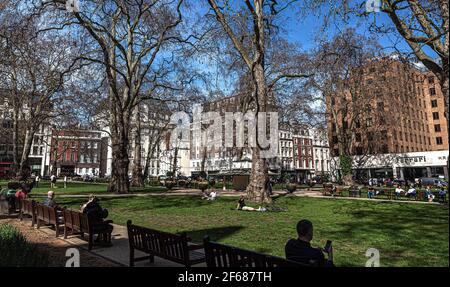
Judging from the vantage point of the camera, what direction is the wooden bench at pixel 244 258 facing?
facing away from the viewer and to the right of the viewer

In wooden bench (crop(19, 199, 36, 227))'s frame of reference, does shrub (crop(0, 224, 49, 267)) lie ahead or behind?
behind

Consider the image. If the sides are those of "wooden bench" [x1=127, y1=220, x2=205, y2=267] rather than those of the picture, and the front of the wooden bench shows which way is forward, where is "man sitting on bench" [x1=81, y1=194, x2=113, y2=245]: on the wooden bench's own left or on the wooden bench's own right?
on the wooden bench's own left

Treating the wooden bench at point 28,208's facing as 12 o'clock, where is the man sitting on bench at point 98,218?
The man sitting on bench is roughly at 4 o'clock from the wooden bench.

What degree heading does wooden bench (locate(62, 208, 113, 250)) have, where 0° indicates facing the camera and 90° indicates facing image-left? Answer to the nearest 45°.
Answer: approximately 225°

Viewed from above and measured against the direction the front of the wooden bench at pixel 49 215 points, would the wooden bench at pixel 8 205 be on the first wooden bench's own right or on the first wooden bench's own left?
on the first wooden bench's own left

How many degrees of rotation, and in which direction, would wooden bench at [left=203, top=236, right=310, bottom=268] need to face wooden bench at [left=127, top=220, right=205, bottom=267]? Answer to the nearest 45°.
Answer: approximately 90° to its left

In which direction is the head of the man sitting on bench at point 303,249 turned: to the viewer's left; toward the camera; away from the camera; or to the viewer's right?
away from the camera

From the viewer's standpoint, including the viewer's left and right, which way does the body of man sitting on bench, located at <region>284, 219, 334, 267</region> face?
facing away from the viewer and to the right of the viewer

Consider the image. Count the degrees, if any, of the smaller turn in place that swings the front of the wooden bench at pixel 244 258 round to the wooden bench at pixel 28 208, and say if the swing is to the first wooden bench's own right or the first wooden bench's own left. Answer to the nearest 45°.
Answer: approximately 90° to the first wooden bench's own left

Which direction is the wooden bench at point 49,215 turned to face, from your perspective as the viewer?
facing away from the viewer and to the right of the viewer

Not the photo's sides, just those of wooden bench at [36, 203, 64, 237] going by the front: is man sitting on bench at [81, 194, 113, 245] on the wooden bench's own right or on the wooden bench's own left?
on the wooden bench's own right

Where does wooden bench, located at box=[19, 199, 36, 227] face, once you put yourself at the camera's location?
facing away from the viewer and to the right of the viewer
